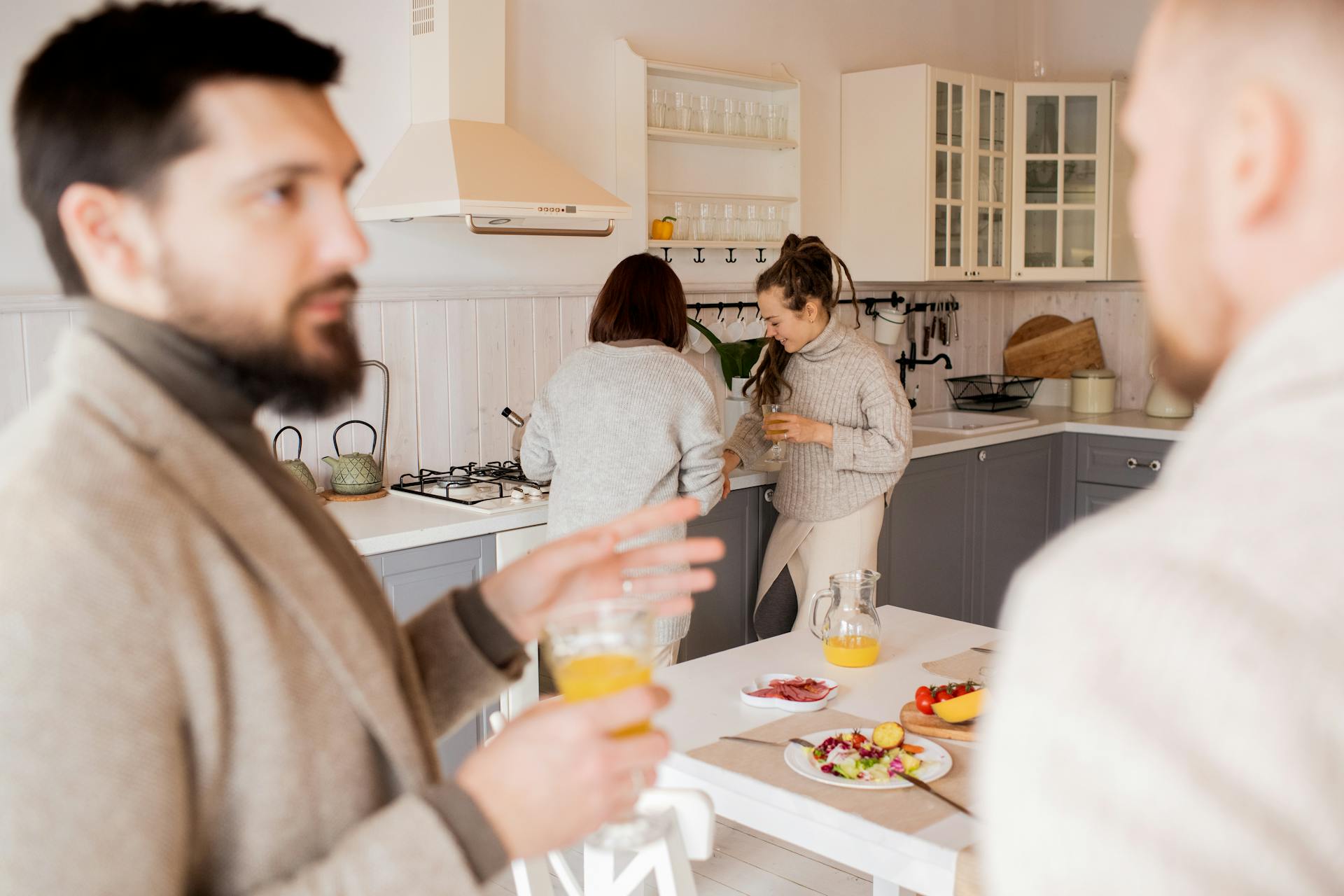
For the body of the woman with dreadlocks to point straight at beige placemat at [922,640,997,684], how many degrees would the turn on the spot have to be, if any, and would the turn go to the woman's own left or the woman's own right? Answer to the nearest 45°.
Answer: approximately 45° to the woman's own left

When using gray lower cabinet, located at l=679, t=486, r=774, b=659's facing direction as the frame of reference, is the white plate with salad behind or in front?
in front

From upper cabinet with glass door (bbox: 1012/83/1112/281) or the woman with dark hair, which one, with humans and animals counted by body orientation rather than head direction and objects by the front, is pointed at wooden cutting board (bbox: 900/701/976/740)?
the upper cabinet with glass door

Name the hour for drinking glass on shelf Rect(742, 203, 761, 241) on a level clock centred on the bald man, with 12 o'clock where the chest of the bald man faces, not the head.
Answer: The drinking glass on shelf is roughly at 1 o'clock from the bald man.

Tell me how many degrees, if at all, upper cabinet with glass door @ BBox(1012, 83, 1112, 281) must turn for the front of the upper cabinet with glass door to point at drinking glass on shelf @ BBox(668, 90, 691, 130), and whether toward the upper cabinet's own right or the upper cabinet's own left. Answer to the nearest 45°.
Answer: approximately 45° to the upper cabinet's own right

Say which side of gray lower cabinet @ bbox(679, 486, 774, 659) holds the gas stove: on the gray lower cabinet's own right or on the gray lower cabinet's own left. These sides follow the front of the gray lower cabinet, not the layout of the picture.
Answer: on the gray lower cabinet's own right

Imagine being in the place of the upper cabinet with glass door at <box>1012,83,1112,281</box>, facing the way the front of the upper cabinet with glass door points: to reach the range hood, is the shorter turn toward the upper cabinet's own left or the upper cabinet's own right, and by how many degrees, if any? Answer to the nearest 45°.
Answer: approximately 45° to the upper cabinet's own right

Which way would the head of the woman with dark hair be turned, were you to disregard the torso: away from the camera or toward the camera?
away from the camera

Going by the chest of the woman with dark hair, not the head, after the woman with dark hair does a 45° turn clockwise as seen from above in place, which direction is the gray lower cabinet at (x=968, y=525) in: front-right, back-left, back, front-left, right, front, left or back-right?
front

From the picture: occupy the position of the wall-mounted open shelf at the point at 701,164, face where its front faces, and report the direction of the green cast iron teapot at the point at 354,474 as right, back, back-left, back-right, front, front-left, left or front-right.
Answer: right

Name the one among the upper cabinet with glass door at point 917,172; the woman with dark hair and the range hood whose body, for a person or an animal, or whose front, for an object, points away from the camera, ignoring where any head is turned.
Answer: the woman with dark hair

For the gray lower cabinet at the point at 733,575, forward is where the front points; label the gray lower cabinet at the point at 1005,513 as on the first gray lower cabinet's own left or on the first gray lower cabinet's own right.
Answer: on the first gray lower cabinet's own left

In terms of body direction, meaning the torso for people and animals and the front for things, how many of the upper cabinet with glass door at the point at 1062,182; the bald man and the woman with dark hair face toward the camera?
1

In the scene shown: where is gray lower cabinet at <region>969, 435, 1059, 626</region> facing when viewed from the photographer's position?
facing the viewer and to the right of the viewer

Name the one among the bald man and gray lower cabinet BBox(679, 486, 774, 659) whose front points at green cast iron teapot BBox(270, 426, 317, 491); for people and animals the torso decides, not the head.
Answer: the bald man

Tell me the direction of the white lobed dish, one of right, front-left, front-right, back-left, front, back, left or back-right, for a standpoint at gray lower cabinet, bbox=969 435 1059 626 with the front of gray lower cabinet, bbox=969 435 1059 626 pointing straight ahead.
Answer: front-right
